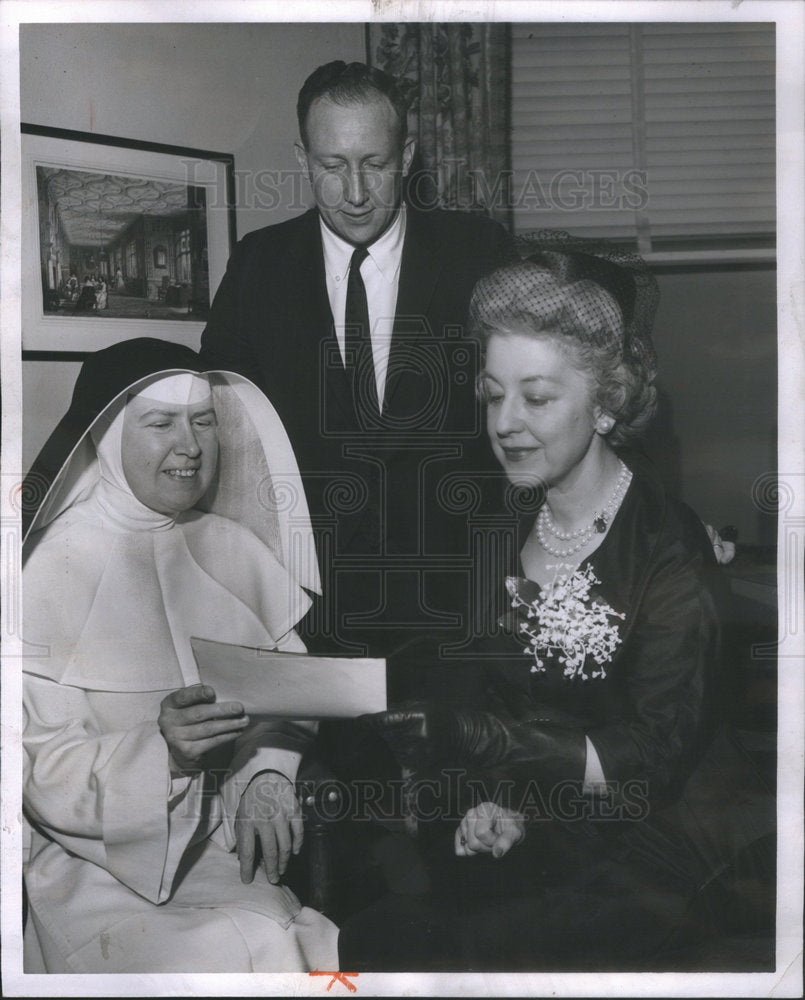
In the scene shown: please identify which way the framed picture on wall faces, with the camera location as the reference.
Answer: facing the viewer and to the right of the viewer

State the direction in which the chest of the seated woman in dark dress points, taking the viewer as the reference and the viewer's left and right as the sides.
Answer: facing the viewer and to the left of the viewer

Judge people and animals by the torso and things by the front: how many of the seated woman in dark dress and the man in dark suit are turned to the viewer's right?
0

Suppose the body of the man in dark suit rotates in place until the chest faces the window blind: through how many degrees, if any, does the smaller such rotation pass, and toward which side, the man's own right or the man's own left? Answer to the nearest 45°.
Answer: approximately 90° to the man's own left

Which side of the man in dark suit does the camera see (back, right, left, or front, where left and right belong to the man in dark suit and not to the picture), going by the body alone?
front

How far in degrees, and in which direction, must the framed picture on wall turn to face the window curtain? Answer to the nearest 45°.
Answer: approximately 45° to its left

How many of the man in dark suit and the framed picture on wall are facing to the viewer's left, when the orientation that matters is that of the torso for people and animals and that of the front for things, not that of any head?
0
